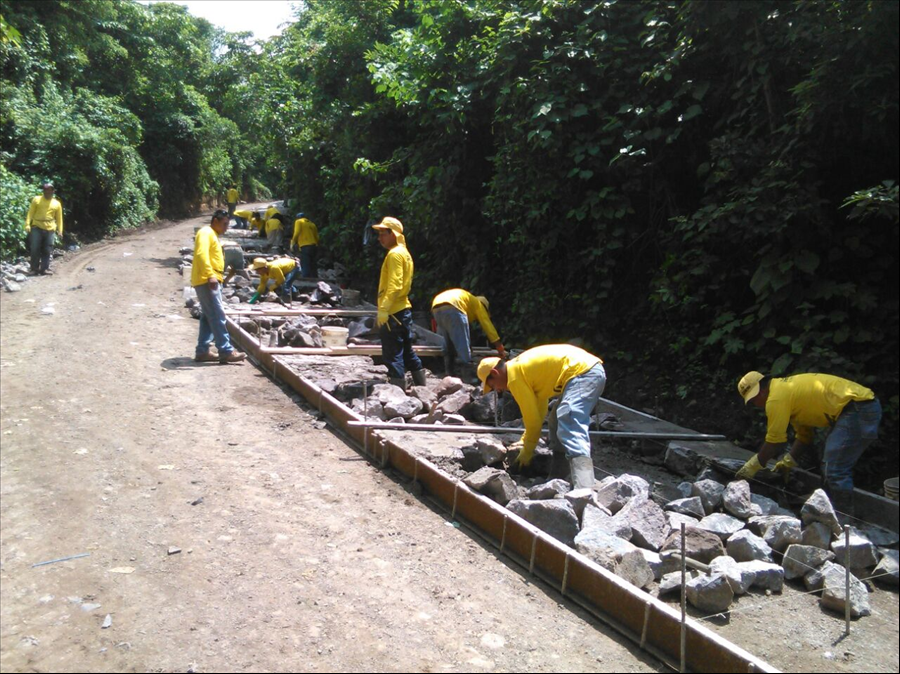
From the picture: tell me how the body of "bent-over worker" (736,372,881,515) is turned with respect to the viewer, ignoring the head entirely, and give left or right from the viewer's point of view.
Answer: facing to the left of the viewer

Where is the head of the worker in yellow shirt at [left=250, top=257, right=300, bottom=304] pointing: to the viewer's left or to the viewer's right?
to the viewer's left

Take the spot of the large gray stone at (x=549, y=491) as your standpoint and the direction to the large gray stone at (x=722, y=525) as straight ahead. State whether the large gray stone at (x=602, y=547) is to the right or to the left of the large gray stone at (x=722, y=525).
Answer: right

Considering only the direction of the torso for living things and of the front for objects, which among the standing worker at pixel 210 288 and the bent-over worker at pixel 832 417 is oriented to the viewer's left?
the bent-over worker

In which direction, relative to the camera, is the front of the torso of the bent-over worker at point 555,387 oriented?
to the viewer's left

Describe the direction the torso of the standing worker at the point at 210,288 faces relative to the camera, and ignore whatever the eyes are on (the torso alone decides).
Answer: to the viewer's right

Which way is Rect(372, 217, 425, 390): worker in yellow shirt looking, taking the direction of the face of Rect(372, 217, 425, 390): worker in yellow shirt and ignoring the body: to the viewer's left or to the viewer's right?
to the viewer's left

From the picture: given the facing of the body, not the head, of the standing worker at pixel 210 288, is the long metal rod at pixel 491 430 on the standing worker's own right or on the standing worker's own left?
on the standing worker's own right

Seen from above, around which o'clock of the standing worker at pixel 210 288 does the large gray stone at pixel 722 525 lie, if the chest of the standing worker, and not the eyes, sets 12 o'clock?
The large gray stone is roughly at 2 o'clock from the standing worker.

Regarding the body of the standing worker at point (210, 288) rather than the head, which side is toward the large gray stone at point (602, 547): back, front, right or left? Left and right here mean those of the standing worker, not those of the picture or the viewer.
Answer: right

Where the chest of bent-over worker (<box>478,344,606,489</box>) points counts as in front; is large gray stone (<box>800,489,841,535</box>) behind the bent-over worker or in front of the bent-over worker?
behind

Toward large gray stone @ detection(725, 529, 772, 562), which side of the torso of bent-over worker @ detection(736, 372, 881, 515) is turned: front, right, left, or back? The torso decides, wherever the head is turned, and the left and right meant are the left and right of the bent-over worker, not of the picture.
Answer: left
